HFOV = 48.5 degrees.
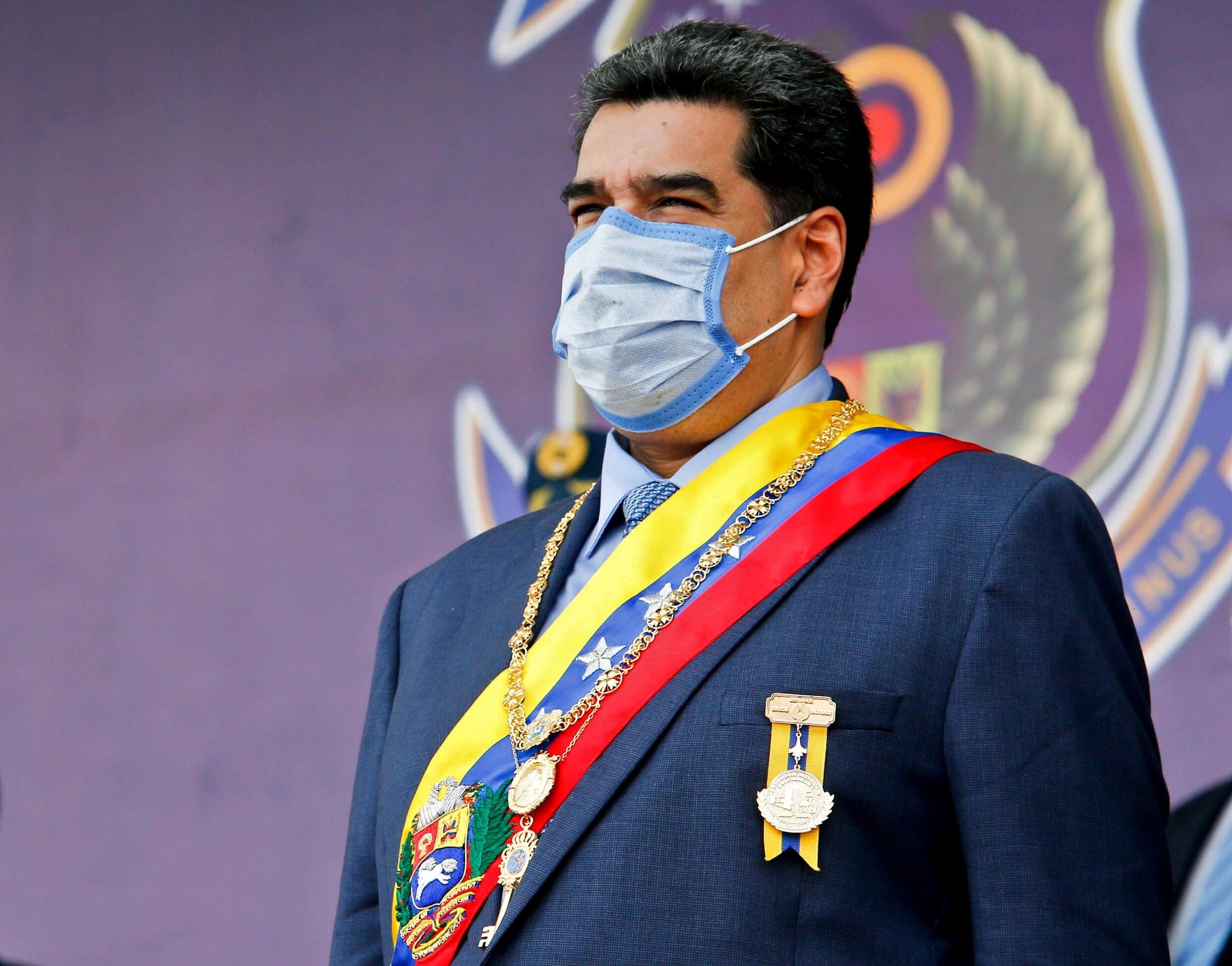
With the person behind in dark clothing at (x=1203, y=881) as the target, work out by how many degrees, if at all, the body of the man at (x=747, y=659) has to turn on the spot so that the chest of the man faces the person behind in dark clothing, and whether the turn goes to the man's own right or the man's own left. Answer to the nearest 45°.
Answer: approximately 180°

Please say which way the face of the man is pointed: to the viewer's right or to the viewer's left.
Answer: to the viewer's left

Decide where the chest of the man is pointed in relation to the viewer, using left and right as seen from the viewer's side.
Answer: facing the viewer and to the left of the viewer
